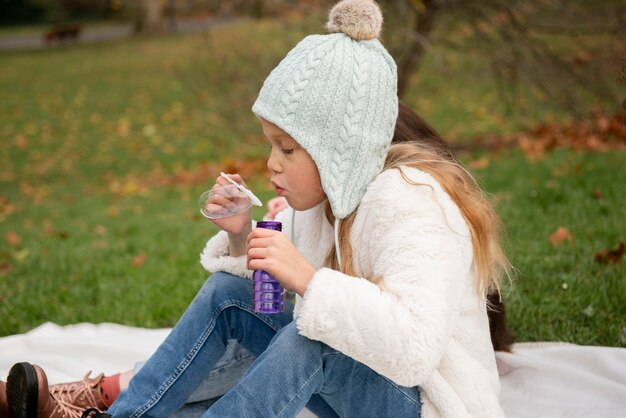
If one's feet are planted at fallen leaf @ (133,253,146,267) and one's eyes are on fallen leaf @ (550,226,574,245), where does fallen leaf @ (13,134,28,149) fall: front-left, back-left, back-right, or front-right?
back-left

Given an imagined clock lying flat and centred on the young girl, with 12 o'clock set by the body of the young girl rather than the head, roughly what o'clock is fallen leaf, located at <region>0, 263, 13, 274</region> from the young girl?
The fallen leaf is roughly at 2 o'clock from the young girl.

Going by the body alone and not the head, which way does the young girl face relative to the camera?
to the viewer's left

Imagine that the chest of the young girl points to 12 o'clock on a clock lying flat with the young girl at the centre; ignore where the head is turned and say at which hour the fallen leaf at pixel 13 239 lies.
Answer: The fallen leaf is roughly at 2 o'clock from the young girl.

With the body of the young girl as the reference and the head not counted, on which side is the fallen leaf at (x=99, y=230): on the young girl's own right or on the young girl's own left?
on the young girl's own right

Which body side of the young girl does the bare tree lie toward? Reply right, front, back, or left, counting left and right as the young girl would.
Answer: right

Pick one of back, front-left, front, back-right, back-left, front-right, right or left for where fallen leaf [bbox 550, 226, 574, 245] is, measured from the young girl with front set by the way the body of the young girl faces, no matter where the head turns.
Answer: back-right

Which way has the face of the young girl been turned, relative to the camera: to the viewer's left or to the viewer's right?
to the viewer's left
